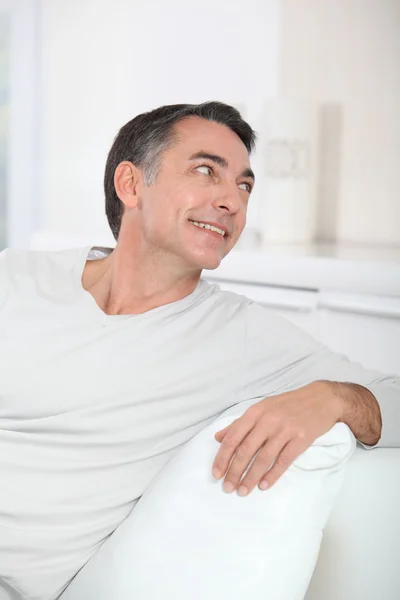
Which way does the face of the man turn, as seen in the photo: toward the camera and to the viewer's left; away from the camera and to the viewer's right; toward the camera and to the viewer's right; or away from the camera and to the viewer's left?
toward the camera and to the viewer's right

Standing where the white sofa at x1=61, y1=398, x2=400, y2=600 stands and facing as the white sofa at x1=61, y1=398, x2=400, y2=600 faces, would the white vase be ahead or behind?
behind

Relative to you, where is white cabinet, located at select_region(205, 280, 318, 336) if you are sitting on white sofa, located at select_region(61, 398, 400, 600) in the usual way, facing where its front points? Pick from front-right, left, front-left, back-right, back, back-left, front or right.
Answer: back

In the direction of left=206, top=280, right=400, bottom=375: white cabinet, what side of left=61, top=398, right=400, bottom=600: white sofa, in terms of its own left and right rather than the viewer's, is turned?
back

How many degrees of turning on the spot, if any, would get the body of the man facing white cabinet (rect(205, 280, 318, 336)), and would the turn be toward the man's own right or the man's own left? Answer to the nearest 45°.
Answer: approximately 180°

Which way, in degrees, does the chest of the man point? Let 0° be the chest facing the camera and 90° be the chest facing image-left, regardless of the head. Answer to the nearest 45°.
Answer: approximately 0°

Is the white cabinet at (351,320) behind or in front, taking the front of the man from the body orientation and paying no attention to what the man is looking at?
behind
